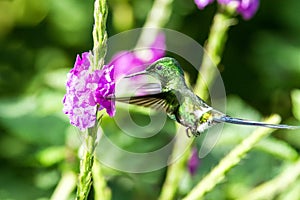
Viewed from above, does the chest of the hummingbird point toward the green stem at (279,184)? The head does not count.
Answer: no

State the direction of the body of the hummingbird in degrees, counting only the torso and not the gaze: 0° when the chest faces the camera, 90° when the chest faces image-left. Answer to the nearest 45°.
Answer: approximately 90°
